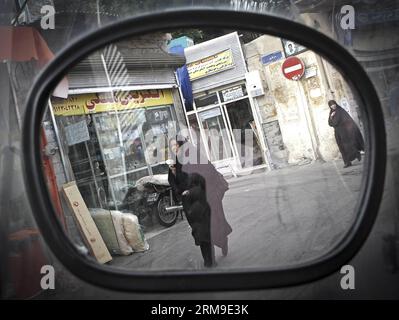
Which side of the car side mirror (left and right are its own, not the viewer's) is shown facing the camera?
front
